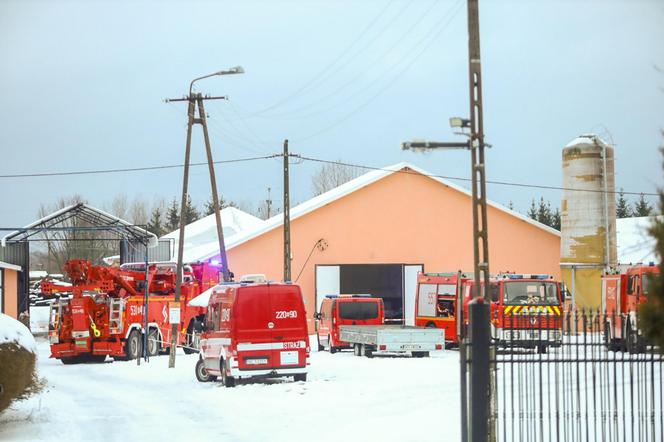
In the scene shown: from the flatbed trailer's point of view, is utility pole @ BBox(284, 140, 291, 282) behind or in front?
in front

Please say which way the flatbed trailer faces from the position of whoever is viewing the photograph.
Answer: facing away from the viewer and to the left of the viewer

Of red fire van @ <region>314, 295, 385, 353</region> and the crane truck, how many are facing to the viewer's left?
0

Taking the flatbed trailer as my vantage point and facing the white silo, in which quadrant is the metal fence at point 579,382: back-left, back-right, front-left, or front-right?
back-right

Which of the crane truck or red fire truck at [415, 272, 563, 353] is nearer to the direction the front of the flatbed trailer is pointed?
the crane truck

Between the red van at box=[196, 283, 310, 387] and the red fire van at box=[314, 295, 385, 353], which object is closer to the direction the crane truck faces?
the red fire van

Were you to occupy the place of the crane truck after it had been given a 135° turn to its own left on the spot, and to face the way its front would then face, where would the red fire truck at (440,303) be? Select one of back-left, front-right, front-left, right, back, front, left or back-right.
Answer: back
